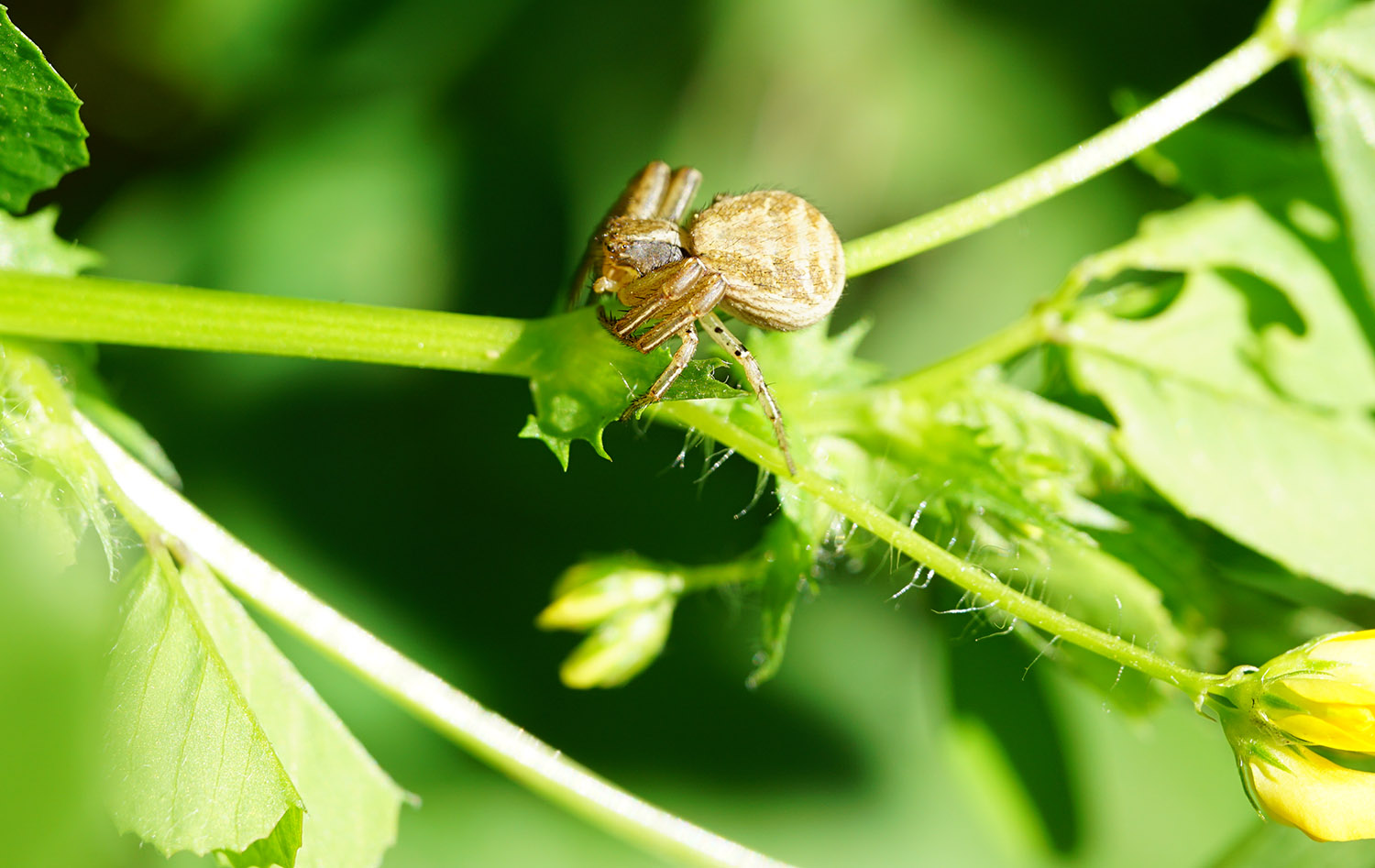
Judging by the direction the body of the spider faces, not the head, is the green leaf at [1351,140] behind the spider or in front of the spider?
behind

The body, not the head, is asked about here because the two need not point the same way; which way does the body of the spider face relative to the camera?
to the viewer's left

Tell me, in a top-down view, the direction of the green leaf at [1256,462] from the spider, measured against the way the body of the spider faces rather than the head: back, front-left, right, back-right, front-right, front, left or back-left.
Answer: back

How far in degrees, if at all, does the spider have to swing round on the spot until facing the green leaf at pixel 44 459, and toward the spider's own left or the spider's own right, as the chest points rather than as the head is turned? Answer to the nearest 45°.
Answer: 0° — it already faces it

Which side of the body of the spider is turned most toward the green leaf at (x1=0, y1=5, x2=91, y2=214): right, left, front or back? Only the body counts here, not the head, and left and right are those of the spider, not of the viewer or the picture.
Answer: front

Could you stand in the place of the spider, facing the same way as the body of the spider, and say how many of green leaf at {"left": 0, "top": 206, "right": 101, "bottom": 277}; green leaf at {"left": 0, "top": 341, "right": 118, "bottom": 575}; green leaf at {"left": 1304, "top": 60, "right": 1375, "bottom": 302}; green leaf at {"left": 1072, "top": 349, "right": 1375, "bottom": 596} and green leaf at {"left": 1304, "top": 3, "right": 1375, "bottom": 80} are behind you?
3

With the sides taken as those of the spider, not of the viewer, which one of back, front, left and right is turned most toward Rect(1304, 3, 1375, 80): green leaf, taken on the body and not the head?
back

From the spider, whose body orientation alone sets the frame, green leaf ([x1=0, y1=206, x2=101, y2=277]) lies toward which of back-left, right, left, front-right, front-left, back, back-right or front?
front
